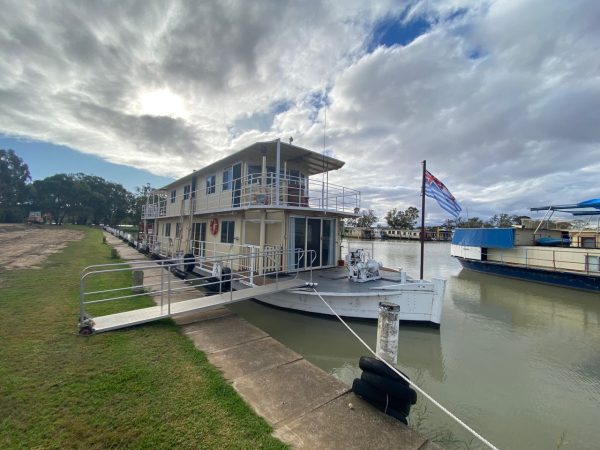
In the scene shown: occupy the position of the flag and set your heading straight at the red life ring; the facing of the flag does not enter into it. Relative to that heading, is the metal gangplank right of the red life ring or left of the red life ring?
left

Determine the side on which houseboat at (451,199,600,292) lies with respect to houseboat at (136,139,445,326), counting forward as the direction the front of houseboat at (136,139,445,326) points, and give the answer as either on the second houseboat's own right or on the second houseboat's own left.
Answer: on the second houseboat's own left

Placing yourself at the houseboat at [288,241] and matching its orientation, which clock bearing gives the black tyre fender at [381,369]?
The black tyre fender is roughly at 1 o'clock from the houseboat.

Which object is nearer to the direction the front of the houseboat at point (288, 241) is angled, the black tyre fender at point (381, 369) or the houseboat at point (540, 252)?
the black tyre fender

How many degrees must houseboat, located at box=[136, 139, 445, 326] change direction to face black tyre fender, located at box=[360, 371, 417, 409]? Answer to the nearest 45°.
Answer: approximately 45° to its right

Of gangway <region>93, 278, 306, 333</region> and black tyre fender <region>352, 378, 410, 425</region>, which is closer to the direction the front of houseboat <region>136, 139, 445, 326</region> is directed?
the black tyre fender

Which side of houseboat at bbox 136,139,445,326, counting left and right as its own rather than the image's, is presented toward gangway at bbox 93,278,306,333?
right

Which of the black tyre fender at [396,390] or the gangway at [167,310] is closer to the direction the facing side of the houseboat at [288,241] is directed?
the black tyre fender

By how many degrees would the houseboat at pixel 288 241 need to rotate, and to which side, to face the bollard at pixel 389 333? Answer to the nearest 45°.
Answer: approximately 45° to its right

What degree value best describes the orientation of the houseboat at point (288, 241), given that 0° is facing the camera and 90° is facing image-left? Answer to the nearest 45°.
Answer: approximately 315°
